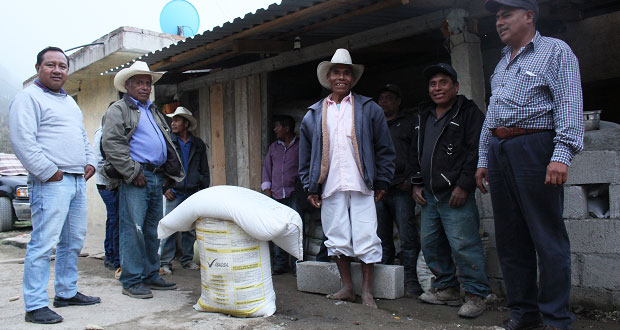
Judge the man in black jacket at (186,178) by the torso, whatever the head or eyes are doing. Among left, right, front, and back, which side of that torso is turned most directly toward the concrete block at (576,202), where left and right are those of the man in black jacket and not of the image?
left

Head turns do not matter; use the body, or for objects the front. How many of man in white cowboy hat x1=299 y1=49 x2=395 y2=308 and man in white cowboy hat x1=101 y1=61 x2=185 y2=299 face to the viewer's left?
0

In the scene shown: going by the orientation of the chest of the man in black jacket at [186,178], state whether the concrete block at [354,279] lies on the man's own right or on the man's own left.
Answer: on the man's own left

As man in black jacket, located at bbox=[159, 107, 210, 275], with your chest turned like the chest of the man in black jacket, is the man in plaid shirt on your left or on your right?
on your left

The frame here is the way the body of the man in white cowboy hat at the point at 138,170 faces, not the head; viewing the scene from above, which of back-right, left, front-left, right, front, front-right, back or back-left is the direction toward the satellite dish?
back-left

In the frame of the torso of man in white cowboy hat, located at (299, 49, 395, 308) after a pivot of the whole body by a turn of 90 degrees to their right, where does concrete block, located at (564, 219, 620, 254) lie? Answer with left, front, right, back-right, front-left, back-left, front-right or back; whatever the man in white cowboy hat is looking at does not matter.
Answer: back

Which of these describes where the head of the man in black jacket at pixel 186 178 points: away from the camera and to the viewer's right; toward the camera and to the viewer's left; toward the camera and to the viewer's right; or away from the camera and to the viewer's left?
toward the camera and to the viewer's left

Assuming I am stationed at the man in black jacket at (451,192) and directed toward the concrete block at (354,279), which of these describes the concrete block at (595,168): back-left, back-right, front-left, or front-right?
back-right

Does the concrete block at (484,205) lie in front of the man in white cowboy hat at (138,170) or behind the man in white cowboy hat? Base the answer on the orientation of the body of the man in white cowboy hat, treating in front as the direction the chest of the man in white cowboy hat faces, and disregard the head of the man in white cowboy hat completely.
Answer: in front

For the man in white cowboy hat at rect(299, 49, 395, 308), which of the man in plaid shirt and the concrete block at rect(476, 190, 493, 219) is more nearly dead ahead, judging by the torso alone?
the man in plaid shirt
